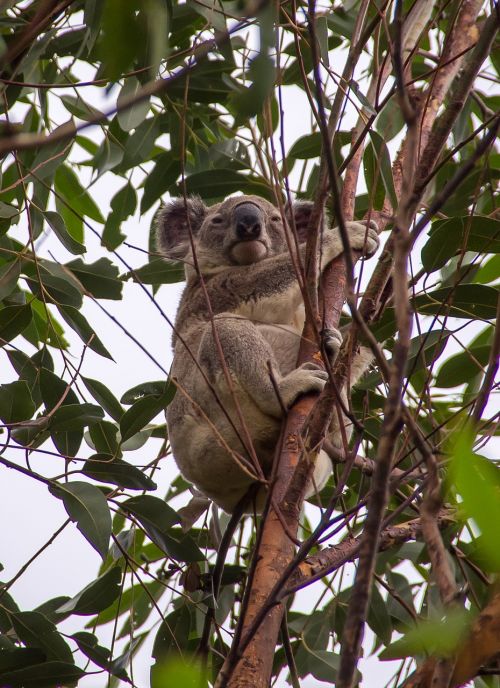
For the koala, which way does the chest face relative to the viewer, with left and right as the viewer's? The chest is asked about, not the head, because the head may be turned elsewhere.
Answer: facing the viewer and to the right of the viewer

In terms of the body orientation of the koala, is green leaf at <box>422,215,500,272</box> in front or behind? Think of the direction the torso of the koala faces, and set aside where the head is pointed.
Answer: in front

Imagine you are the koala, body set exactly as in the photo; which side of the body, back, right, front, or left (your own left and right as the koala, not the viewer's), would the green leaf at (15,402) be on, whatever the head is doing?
right

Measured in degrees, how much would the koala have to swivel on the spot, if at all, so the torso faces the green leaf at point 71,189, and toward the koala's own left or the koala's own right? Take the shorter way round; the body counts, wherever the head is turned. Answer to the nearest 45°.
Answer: approximately 135° to the koala's own right
